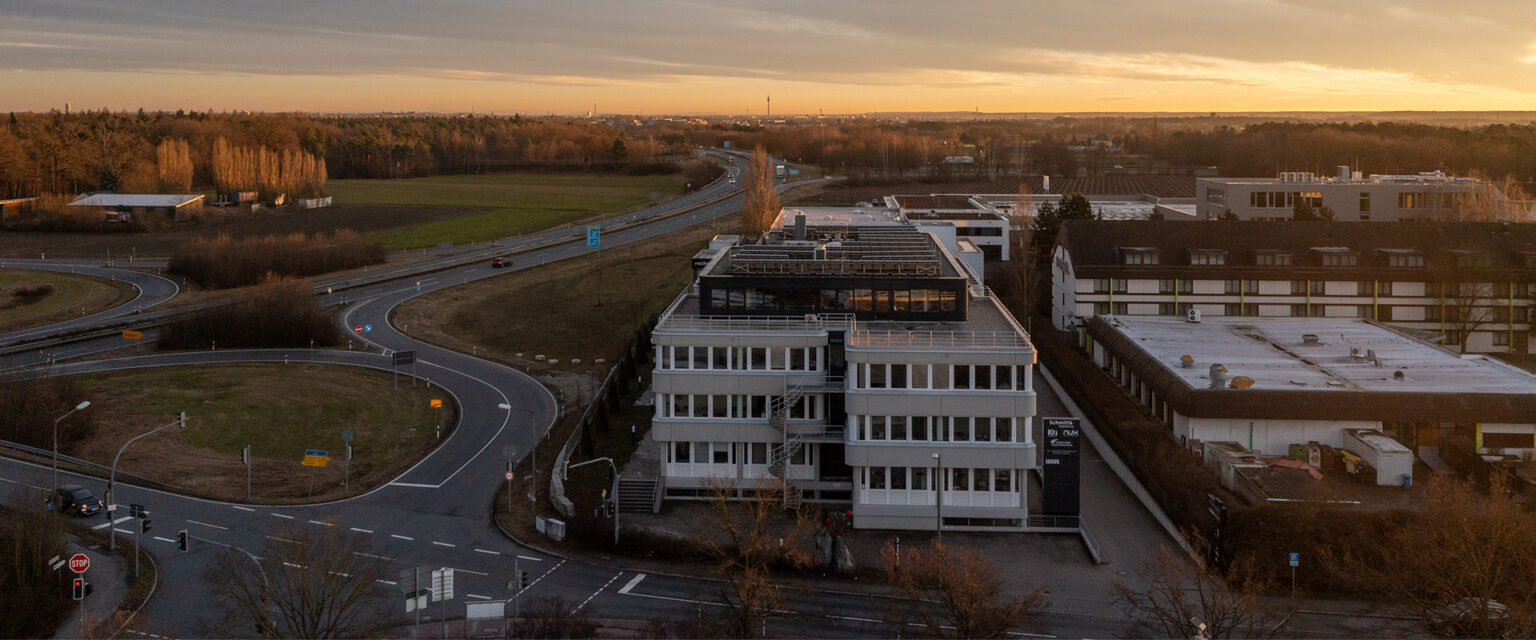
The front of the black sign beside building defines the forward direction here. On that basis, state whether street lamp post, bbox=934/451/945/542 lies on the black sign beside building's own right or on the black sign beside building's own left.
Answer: on the black sign beside building's own right

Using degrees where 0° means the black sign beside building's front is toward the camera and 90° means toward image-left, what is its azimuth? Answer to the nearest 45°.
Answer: approximately 0°

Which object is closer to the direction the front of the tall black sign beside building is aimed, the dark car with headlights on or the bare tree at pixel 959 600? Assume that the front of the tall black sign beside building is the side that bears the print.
the bare tree

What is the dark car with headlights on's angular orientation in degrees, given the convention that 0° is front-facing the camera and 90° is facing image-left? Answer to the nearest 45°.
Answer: approximately 315°

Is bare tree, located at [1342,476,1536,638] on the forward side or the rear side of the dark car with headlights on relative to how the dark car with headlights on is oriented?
on the forward side
